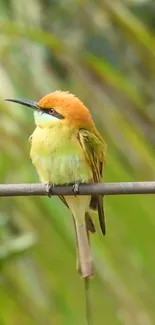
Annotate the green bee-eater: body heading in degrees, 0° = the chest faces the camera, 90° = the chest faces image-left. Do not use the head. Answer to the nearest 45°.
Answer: approximately 45°
